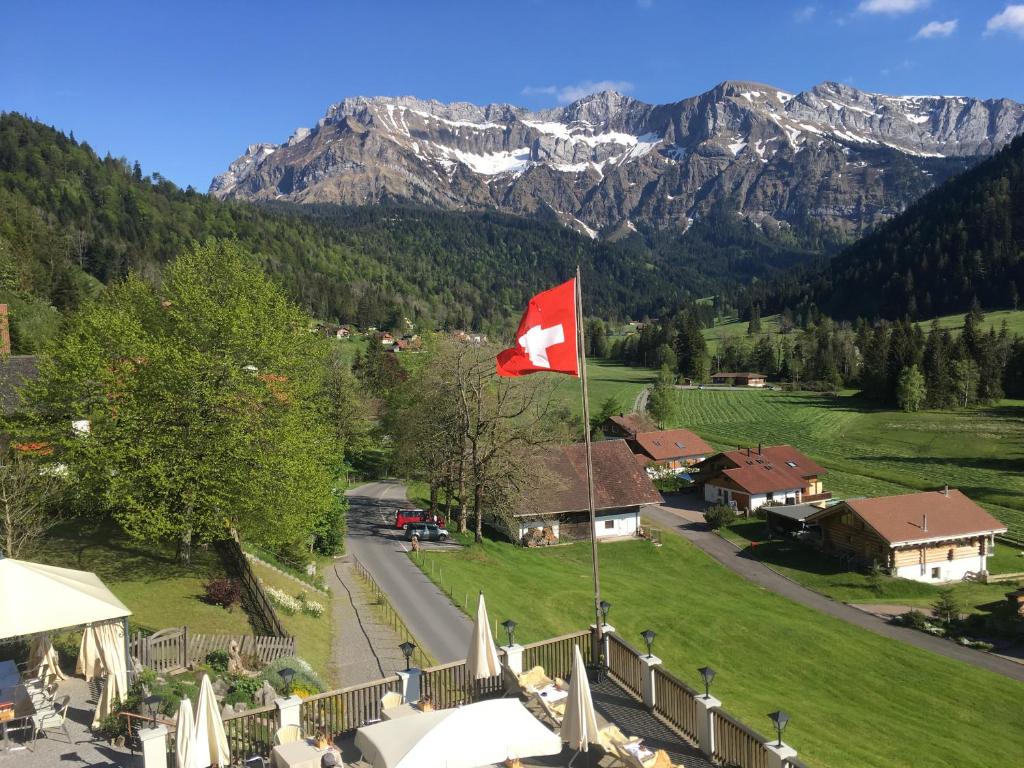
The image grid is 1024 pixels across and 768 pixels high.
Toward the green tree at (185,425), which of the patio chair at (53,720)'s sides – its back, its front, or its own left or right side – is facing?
right

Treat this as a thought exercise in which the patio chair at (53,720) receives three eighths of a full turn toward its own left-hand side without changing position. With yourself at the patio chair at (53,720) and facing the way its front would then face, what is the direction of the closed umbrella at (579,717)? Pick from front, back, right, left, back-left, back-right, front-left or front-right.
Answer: front

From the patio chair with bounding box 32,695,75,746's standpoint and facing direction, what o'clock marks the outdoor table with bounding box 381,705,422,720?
The outdoor table is roughly at 7 o'clock from the patio chair.

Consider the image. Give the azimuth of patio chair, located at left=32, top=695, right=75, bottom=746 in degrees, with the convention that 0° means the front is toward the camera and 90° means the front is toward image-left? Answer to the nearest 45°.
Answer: approximately 90°

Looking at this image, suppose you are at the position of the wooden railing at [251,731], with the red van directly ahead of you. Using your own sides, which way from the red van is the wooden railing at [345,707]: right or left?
right

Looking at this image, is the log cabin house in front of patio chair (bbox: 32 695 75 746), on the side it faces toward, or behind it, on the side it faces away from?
behind

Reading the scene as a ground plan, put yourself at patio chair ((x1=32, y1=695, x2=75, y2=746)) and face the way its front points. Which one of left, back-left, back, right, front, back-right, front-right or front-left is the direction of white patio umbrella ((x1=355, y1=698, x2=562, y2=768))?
back-left

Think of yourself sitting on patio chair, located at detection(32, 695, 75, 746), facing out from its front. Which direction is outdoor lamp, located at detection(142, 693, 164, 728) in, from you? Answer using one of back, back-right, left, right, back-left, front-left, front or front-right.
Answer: back-left

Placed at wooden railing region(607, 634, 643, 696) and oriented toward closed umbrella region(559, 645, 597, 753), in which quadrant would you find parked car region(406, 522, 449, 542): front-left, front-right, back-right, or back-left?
back-right

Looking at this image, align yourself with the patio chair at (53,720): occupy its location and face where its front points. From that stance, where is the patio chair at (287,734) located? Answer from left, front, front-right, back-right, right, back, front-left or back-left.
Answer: back-left

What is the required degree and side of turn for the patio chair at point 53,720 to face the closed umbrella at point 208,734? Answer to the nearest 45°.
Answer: approximately 135° to its left

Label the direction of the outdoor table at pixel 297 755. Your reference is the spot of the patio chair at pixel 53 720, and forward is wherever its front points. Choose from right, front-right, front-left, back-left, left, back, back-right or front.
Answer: back-left

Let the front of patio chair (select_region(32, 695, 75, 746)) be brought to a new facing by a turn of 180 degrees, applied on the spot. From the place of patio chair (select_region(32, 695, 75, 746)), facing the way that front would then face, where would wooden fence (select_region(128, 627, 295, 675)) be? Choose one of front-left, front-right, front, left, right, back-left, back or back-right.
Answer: front-left

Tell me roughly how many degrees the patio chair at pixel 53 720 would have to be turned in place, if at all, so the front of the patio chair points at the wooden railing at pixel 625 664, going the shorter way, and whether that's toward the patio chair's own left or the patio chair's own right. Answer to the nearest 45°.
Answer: approximately 180°
